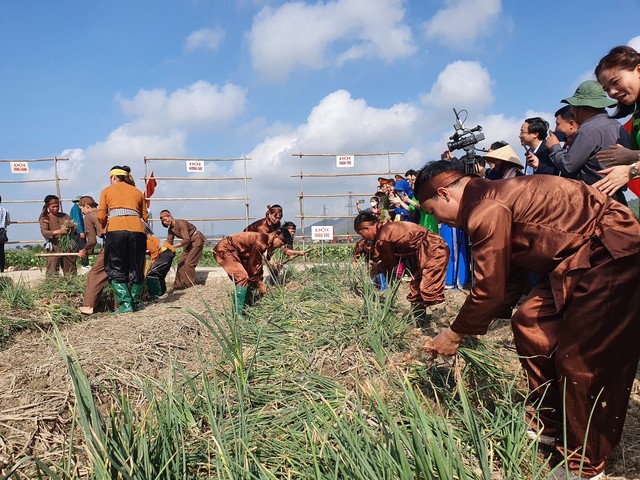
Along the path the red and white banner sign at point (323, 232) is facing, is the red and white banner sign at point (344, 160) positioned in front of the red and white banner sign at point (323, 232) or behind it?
behind

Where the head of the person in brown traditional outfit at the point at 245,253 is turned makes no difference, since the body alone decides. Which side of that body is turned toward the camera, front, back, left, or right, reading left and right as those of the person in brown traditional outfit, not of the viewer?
right

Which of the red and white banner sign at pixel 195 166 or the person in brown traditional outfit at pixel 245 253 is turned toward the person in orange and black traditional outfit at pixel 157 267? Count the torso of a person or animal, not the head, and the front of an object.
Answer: the red and white banner sign

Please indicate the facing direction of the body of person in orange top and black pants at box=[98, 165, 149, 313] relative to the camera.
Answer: away from the camera

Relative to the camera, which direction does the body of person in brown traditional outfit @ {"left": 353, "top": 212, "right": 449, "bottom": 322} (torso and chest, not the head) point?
to the viewer's left

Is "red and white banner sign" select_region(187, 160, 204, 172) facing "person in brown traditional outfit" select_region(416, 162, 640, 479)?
yes

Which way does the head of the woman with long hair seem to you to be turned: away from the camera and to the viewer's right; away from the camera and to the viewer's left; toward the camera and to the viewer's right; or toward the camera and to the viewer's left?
toward the camera and to the viewer's left

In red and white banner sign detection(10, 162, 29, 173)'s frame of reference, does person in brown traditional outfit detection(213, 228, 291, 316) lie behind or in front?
in front

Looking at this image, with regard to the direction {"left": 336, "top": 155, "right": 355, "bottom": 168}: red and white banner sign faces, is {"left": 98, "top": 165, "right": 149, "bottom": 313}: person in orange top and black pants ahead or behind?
ahead

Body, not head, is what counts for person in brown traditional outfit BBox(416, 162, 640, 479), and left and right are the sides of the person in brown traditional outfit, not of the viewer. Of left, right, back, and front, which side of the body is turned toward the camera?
left

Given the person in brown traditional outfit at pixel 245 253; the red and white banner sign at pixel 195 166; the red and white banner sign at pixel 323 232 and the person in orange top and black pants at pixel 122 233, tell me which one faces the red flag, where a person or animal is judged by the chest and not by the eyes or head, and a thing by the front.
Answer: the person in orange top and black pants at pixel 122 233

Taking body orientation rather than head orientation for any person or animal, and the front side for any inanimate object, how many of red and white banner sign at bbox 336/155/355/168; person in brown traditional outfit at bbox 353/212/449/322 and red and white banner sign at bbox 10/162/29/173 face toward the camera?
2

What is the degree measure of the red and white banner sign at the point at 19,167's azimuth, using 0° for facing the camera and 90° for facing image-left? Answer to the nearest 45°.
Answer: approximately 0°

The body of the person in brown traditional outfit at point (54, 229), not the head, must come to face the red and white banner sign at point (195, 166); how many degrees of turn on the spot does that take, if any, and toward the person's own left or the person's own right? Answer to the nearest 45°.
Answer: approximately 90° to the person's own left

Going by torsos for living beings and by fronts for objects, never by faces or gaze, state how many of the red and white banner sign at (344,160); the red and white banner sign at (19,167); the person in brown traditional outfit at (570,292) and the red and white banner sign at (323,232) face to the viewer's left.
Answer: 1

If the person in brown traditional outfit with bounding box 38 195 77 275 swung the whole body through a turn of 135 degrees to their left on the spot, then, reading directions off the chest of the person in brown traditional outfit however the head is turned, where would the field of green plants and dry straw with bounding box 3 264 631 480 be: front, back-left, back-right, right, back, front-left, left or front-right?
back

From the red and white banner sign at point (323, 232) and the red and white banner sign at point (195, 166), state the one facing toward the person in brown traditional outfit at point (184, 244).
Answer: the red and white banner sign at point (195, 166)
